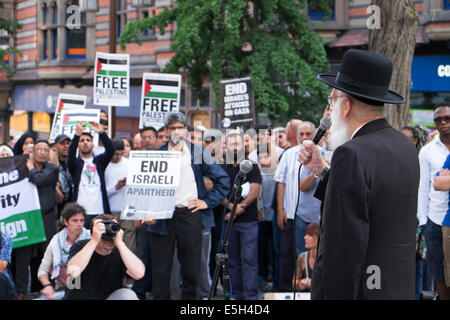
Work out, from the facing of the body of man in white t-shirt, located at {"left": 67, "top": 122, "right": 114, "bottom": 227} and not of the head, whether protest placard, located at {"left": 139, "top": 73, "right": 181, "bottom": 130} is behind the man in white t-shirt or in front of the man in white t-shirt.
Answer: behind

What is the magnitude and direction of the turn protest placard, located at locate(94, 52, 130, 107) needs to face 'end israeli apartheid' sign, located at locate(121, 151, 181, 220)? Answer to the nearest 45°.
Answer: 0° — it already faces it

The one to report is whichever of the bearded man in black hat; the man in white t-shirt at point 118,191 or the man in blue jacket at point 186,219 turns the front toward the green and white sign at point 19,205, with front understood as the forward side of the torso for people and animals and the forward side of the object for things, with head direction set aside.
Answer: the bearded man in black hat

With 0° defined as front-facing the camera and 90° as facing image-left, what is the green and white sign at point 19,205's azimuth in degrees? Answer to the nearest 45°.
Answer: approximately 0°

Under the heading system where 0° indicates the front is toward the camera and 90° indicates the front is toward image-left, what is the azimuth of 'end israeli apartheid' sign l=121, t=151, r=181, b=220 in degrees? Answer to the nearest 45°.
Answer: approximately 0°

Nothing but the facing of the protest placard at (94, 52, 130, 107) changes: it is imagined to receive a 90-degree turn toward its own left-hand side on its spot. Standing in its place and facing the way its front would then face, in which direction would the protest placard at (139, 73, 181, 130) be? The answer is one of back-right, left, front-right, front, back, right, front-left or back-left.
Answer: front-right

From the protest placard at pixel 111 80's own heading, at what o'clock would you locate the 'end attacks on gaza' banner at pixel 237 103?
The 'end attacks on gaza' banner is roughly at 10 o'clock from the protest placard.

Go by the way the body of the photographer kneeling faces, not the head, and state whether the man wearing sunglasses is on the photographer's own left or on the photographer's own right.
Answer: on the photographer's own left

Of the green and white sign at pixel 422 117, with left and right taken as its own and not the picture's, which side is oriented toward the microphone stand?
front

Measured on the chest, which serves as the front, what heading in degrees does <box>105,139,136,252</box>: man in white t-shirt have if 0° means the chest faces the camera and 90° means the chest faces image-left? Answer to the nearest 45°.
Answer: approximately 315°

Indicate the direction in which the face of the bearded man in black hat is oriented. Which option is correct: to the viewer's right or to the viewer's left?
to the viewer's left
